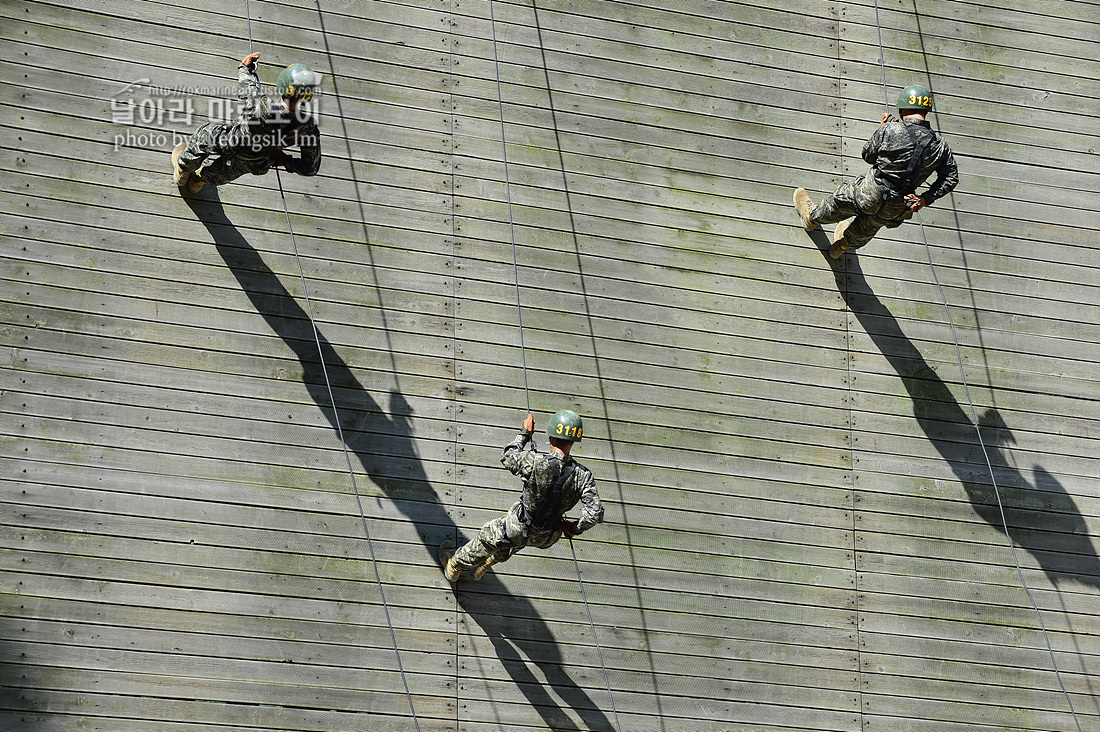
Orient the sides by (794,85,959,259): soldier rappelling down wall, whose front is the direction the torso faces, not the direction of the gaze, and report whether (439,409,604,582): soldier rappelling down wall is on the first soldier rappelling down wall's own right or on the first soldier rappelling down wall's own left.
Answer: on the first soldier rappelling down wall's own left

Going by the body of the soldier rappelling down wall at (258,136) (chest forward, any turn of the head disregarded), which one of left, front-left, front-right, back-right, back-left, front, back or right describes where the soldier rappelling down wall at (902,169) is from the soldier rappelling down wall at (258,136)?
back-right

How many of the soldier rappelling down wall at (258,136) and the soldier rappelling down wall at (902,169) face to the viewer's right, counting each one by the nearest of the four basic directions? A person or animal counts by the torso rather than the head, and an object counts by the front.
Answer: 0

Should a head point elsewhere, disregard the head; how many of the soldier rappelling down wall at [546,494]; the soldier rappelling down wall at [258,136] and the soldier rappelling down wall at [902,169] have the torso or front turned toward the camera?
0

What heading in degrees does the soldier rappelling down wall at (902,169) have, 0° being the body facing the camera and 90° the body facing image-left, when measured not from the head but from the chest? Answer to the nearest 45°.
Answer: approximately 135°

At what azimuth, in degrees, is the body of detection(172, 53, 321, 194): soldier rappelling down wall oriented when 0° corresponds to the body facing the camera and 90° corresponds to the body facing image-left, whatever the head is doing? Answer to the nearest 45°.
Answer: approximately 135°

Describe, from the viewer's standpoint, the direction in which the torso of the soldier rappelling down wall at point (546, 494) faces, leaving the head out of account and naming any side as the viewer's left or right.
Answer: facing away from the viewer and to the left of the viewer
